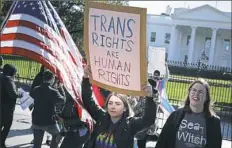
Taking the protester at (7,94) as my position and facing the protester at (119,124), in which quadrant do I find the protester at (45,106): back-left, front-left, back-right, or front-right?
front-left

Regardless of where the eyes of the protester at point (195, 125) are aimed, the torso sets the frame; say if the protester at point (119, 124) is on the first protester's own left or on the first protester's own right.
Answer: on the first protester's own right

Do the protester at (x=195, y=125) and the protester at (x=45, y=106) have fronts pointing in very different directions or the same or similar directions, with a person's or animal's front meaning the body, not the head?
very different directions

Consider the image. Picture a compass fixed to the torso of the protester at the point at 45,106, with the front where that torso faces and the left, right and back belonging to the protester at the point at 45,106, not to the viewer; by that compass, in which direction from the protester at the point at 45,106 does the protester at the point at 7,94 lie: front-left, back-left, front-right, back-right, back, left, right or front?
left

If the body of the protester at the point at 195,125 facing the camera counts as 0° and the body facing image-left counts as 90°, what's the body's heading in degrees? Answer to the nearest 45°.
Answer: approximately 0°

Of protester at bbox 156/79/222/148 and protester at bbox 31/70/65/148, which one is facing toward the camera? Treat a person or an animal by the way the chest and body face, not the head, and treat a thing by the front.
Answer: protester at bbox 156/79/222/148

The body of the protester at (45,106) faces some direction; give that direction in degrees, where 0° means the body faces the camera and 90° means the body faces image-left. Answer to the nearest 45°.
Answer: approximately 225°

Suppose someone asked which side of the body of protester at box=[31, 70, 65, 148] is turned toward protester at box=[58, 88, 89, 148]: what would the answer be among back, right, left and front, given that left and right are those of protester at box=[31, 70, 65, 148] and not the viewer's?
right

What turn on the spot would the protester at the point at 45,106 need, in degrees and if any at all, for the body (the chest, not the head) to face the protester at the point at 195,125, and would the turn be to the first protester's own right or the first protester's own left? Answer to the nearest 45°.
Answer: approximately 90° to the first protester's own right

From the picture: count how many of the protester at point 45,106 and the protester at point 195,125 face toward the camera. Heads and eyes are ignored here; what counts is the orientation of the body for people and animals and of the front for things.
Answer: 1
